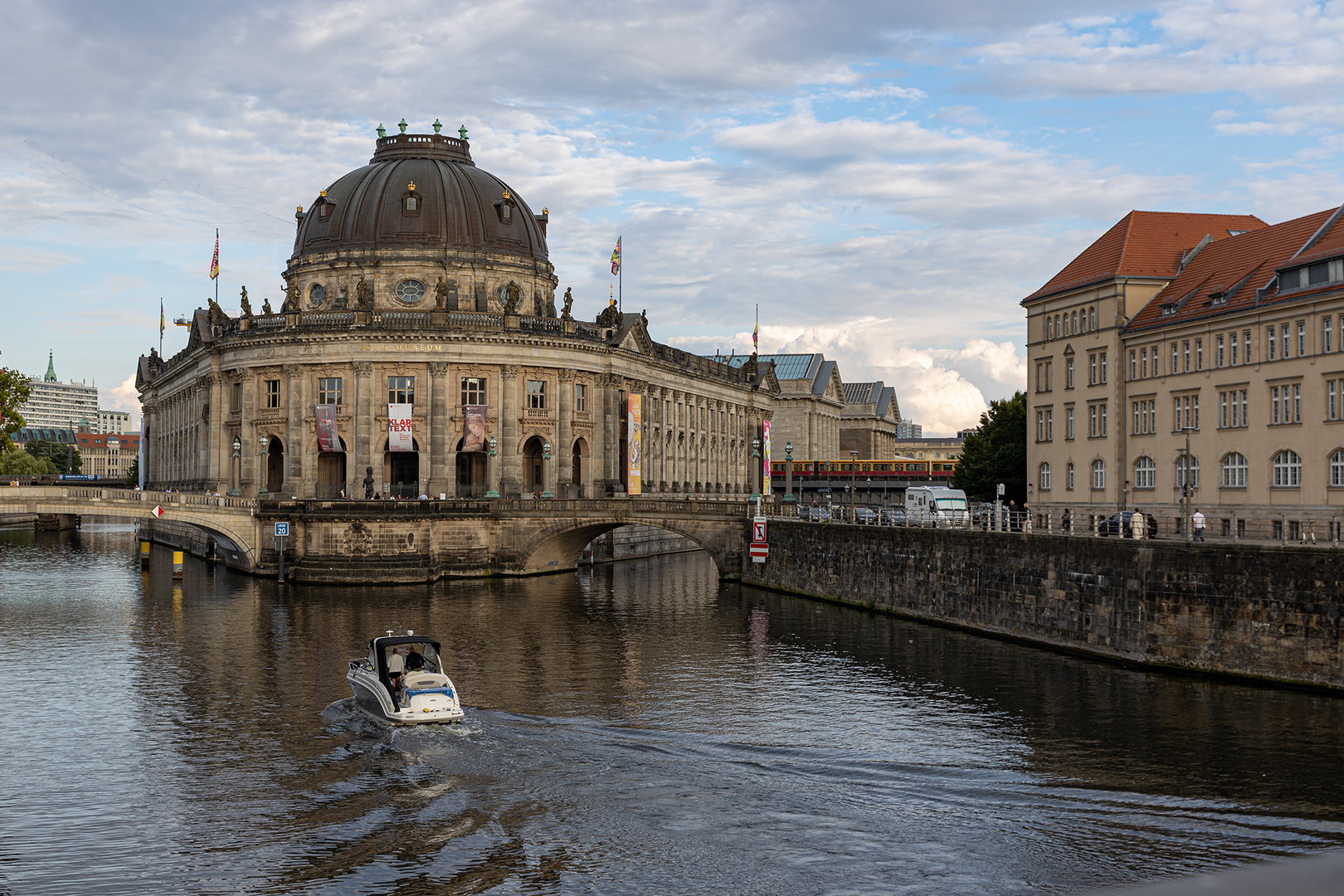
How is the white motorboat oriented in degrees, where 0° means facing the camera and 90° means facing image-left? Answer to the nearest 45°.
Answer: approximately 135°
